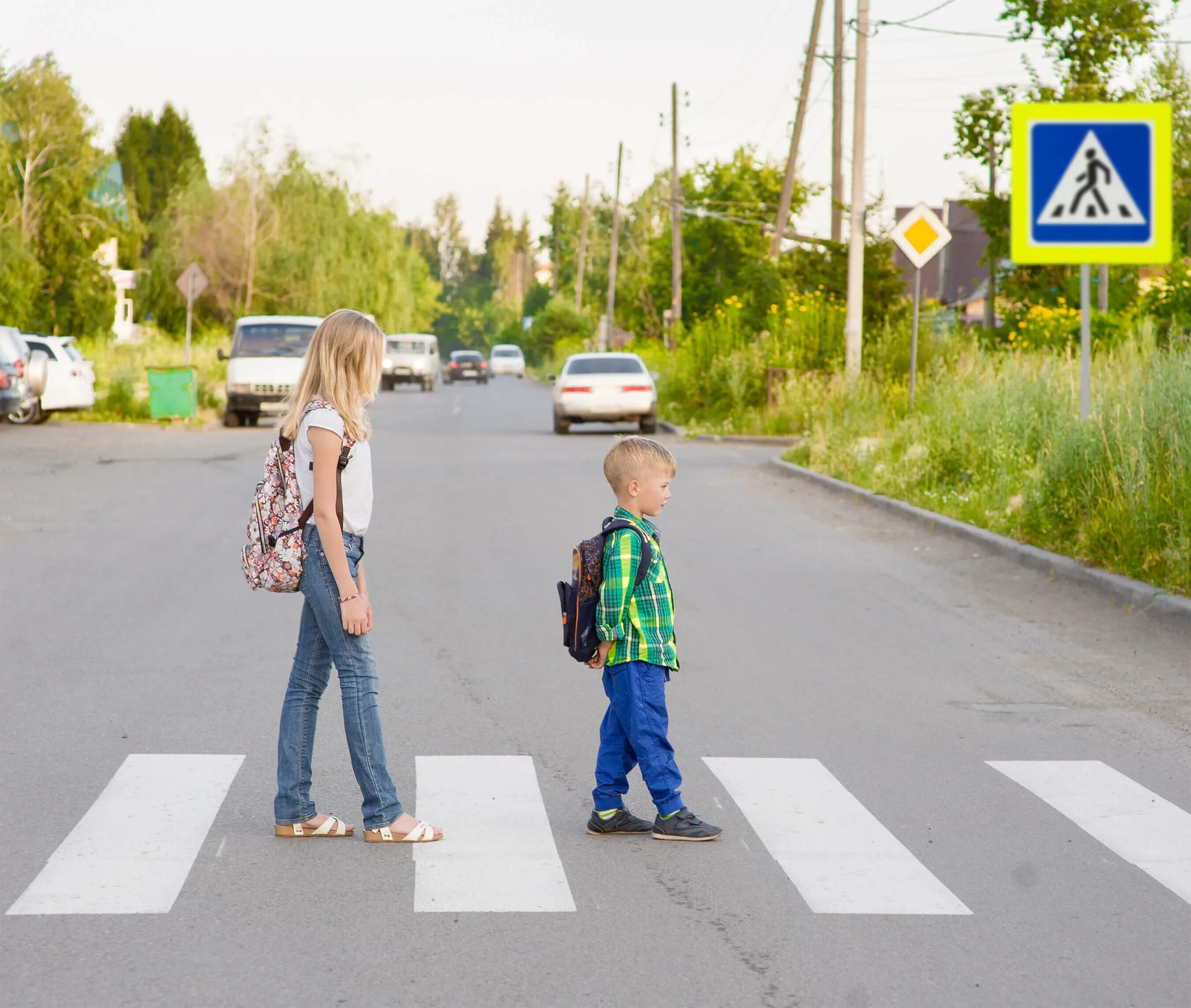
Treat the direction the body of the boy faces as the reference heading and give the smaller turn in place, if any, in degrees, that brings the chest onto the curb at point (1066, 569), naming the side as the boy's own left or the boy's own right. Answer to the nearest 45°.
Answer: approximately 45° to the boy's own left

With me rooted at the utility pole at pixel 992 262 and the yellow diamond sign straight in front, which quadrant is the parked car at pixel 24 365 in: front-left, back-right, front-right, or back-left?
front-right

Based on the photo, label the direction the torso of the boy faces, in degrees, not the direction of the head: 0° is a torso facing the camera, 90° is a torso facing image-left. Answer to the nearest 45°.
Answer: approximately 270°

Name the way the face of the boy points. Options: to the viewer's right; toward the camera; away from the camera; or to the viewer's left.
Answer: to the viewer's right

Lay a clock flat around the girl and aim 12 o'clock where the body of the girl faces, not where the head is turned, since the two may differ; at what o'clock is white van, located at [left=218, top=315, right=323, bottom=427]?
The white van is roughly at 9 o'clock from the girl.

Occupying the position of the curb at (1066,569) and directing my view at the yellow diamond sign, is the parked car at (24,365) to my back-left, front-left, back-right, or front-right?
front-left

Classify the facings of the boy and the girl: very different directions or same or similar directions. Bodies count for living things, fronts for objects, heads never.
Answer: same or similar directions

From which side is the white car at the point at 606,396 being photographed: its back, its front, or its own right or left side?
back

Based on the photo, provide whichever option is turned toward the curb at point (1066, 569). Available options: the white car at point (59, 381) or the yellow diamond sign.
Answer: the yellow diamond sign

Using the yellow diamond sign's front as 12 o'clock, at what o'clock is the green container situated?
The green container is roughly at 4 o'clock from the yellow diamond sign.

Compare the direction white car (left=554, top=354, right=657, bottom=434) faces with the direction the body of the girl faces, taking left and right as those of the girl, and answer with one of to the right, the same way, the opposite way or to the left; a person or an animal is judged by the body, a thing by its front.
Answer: to the left

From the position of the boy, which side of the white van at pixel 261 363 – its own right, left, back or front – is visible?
front

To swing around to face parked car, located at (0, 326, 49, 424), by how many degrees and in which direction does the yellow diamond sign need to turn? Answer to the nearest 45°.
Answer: approximately 90° to its right

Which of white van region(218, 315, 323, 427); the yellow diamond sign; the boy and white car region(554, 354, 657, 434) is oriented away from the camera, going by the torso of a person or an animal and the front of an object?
the white car

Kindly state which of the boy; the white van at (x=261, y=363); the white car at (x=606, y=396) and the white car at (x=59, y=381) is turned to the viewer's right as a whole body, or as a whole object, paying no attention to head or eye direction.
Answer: the boy

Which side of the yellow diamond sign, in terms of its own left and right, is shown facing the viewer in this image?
front

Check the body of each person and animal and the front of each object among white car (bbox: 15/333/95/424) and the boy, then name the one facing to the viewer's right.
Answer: the boy

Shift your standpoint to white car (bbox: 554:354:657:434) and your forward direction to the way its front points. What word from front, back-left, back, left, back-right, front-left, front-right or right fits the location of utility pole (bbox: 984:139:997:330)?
front-right

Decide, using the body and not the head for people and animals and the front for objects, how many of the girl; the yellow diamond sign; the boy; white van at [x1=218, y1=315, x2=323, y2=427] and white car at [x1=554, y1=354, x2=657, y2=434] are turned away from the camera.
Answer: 1
